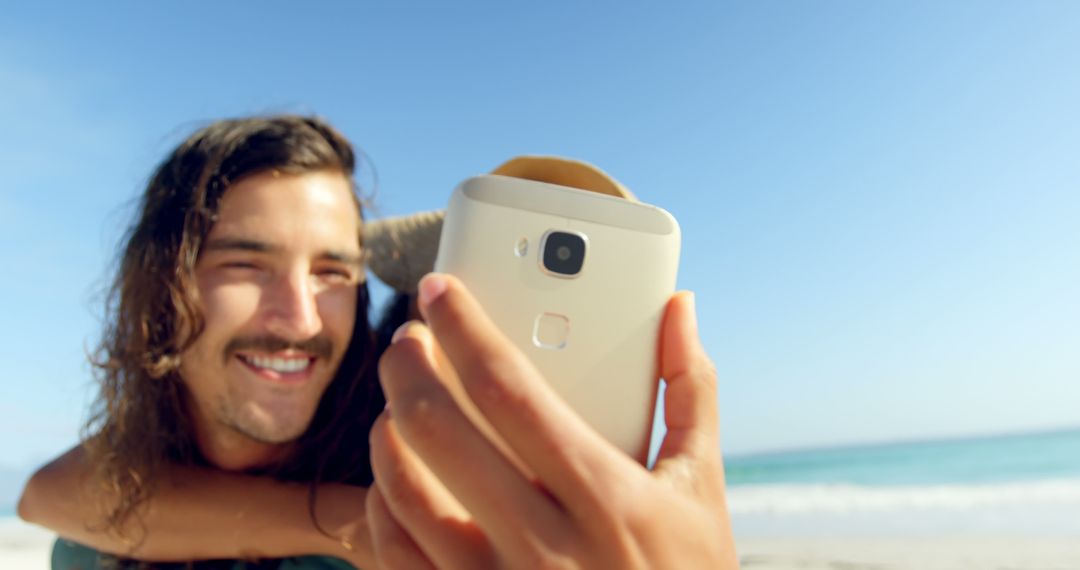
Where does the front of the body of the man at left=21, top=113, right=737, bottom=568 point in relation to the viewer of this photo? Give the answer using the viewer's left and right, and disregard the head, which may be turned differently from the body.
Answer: facing the viewer and to the right of the viewer
